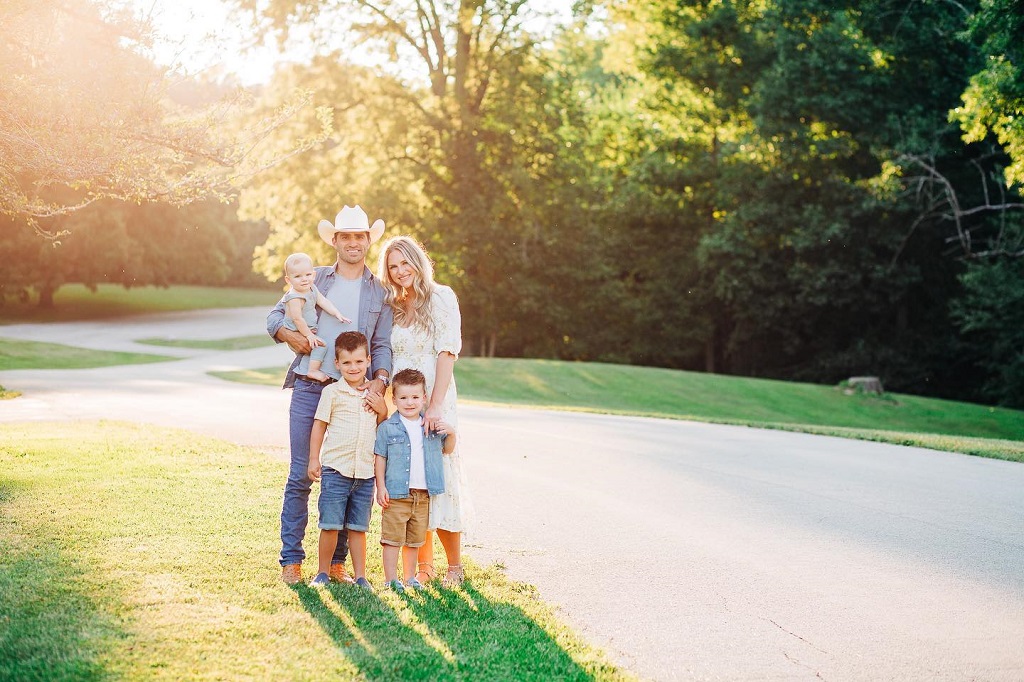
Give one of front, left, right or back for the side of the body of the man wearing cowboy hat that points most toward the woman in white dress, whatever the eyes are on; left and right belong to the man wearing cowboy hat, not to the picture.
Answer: left

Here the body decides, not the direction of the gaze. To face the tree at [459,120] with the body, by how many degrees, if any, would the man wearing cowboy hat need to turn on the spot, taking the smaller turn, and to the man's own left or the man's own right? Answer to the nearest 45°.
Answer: approximately 180°

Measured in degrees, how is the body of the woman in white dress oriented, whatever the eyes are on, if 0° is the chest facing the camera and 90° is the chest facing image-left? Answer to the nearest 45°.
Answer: approximately 45°

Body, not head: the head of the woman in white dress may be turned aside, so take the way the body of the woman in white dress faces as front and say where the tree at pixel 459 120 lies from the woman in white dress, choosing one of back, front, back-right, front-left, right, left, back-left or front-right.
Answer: back-right

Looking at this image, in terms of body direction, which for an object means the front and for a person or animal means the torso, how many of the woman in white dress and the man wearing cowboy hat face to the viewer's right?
0

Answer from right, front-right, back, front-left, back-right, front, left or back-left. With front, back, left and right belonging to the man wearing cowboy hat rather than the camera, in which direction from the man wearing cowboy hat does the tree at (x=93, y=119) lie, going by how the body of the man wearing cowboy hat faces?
back-right

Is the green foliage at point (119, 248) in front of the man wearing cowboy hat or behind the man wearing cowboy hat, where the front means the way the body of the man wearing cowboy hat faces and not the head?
behind

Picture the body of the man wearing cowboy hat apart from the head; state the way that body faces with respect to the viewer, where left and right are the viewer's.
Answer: facing the viewer
